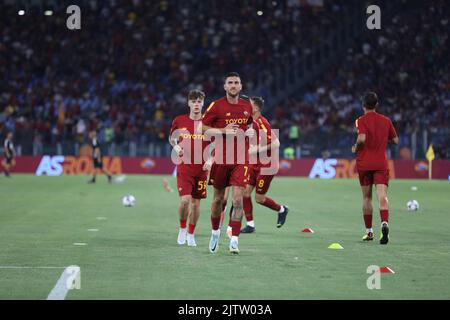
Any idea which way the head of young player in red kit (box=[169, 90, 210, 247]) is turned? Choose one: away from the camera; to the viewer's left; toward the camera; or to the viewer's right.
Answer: toward the camera

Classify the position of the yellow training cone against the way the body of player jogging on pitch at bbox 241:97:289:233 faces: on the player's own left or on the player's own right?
on the player's own left

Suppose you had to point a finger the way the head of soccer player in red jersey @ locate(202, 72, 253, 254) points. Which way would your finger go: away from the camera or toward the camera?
toward the camera

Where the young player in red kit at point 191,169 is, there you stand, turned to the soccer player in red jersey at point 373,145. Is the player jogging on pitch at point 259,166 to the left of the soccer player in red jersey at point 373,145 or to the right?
left

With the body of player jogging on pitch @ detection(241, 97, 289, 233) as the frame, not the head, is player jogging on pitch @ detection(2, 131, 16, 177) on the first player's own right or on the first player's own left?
on the first player's own right
